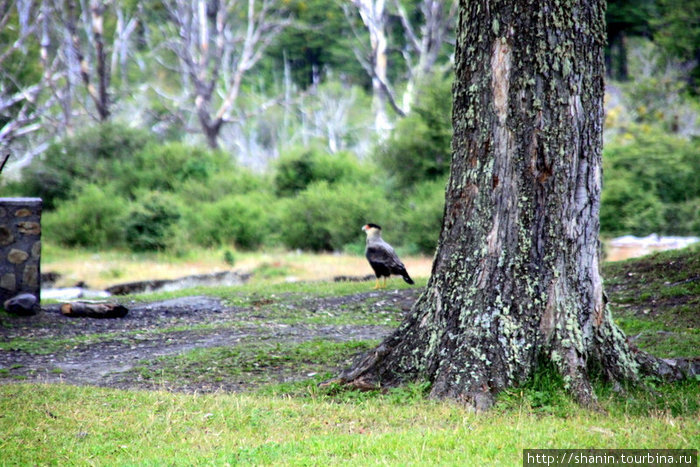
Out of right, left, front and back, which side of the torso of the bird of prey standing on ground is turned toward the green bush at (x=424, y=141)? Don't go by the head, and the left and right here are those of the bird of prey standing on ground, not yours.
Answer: right

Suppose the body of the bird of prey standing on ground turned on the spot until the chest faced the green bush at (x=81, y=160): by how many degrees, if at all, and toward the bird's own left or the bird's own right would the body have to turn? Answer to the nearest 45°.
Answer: approximately 45° to the bird's own right

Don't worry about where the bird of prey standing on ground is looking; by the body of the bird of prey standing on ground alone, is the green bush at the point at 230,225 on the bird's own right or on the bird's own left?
on the bird's own right

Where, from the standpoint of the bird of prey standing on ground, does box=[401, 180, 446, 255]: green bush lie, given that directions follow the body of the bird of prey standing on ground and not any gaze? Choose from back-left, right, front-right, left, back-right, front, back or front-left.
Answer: right

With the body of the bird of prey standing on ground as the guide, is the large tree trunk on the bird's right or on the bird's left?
on the bird's left

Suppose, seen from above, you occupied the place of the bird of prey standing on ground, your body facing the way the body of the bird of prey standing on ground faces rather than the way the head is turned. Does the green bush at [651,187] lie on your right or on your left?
on your right

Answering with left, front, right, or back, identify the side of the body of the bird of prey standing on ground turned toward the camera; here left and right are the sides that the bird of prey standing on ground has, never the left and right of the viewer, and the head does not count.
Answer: left

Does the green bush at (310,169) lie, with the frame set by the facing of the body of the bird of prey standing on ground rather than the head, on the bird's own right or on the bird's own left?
on the bird's own right

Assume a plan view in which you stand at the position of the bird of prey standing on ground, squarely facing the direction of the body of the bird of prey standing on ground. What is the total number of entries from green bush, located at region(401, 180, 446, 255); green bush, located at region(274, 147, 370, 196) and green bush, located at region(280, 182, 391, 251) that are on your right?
3

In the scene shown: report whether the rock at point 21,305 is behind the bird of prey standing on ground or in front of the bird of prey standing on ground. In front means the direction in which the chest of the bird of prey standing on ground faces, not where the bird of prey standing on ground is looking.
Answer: in front

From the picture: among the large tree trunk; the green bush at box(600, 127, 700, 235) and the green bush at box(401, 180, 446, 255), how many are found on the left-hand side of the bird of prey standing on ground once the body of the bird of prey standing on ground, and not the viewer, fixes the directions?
1

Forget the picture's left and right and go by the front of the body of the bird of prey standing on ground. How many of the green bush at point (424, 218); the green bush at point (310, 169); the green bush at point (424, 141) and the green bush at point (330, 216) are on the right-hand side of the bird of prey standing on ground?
4
